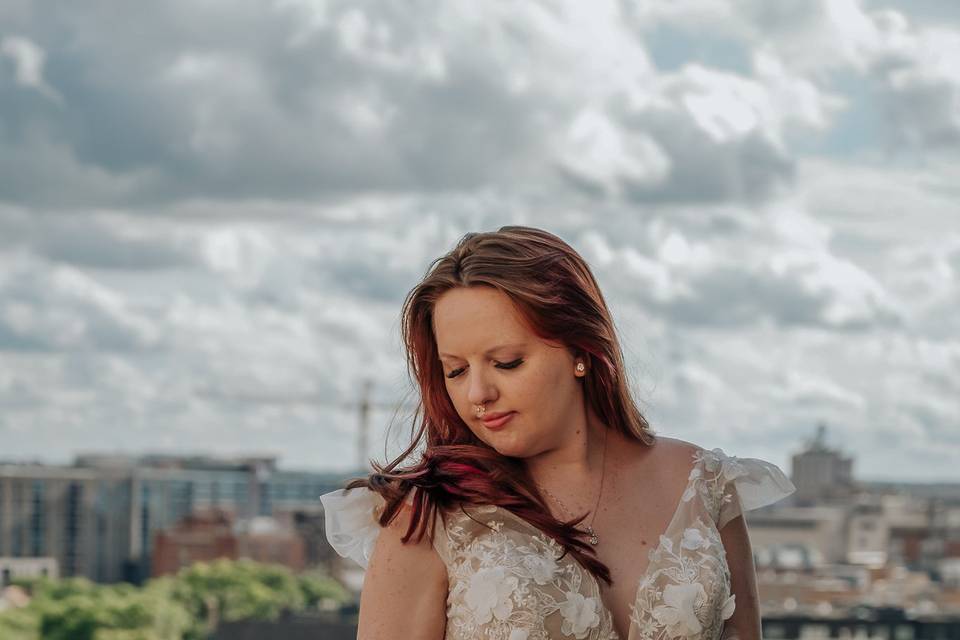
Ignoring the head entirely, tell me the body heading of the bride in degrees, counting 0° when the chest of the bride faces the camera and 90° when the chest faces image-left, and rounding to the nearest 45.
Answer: approximately 315°

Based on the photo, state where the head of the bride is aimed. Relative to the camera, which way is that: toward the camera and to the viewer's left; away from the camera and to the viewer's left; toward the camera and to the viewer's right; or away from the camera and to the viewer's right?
toward the camera and to the viewer's left
